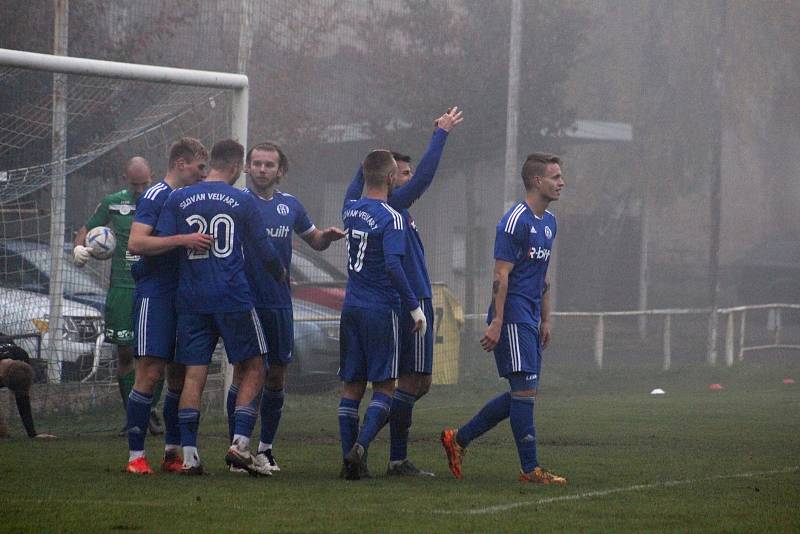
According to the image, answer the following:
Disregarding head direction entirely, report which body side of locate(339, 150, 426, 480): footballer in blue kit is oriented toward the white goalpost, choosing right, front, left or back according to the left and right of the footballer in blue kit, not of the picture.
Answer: left

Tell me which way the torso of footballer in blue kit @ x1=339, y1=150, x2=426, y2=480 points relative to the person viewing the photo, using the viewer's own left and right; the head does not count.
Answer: facing away from the viewer and to the right of the viewer

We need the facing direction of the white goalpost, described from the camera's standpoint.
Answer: facing the viewer and to the right of the viewer

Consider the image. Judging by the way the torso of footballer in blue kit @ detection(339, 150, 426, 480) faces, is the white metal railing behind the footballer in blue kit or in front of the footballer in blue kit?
in front

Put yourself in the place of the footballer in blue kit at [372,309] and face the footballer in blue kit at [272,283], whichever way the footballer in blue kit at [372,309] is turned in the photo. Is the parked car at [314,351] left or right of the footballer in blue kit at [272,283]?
right

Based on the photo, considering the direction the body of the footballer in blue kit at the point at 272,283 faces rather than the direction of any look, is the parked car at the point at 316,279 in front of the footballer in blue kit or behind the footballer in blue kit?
behind

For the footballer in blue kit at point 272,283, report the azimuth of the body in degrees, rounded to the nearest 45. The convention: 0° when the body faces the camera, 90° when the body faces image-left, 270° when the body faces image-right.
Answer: approximately 0°

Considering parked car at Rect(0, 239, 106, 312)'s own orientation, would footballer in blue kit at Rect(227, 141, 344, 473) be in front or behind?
in front
